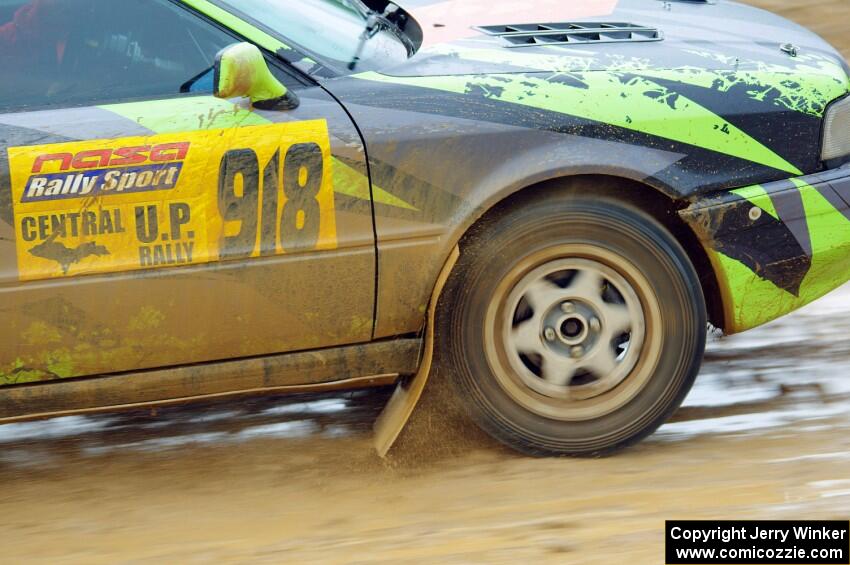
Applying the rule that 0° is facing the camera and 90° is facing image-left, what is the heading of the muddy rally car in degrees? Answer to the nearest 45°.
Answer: approximately 270°
